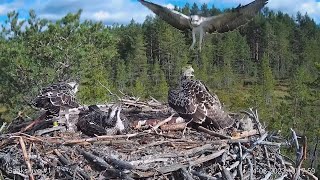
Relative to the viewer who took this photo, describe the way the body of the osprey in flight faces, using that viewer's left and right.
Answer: facing the viewer

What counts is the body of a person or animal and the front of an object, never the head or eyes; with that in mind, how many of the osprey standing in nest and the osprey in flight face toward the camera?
1

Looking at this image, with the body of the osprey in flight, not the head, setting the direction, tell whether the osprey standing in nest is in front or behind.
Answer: in front

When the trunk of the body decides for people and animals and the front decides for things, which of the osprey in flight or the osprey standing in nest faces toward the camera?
the osprey in flight

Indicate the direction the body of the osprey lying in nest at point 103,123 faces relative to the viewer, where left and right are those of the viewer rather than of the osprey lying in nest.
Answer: facing the viewer and to the right of the viewer

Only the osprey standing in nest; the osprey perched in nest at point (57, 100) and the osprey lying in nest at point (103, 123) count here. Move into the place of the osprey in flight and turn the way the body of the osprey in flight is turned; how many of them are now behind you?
0

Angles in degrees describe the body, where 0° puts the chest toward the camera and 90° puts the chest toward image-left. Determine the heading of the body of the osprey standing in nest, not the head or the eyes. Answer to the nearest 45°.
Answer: approximately 135°

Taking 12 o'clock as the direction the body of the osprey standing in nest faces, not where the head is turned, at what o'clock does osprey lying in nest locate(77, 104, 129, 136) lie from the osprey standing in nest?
The osprey lying in nest is roughly at 10 o'clock from the osprey standing in nest.
